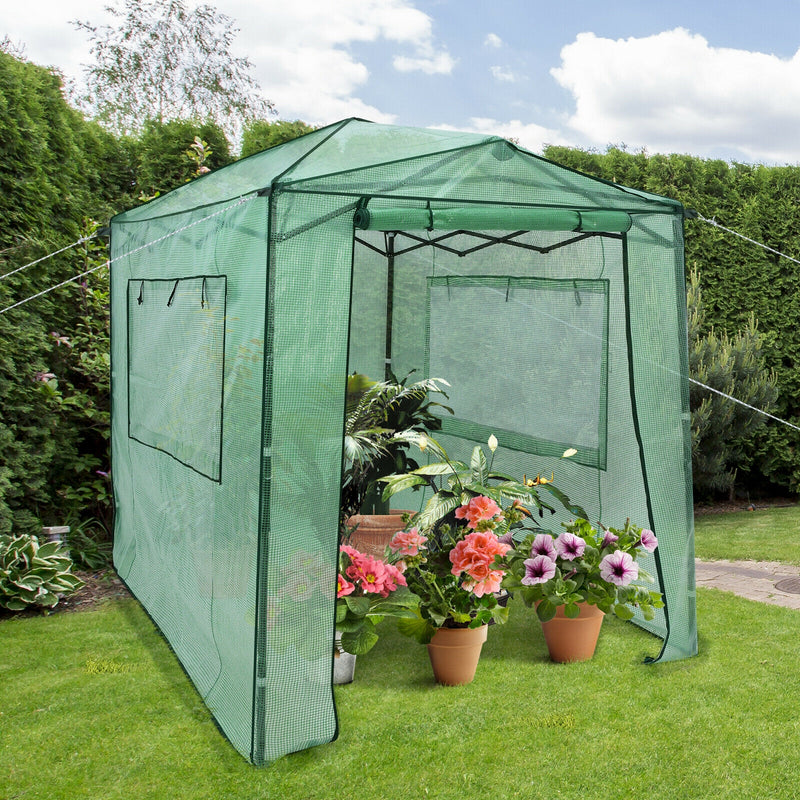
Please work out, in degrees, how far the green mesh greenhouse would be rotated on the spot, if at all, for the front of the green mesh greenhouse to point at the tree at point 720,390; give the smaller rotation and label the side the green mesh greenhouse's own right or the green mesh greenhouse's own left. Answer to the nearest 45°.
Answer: approximately 90° to the green mesh greenhouse's own left

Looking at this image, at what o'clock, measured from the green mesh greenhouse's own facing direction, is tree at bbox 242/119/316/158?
The tree is roughly at 7 o'clock from the green mesh greenhouse.

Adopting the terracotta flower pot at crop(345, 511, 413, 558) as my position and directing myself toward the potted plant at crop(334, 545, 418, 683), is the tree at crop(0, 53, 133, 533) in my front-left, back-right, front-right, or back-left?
back-right

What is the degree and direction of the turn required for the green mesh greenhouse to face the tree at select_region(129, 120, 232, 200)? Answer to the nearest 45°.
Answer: approximately 180°

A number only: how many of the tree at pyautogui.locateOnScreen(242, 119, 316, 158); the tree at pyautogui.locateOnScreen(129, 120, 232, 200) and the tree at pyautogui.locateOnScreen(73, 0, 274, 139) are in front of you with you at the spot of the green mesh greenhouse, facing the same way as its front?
0

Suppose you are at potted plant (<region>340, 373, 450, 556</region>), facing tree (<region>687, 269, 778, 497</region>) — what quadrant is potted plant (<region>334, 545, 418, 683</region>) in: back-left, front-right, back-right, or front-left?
back-right

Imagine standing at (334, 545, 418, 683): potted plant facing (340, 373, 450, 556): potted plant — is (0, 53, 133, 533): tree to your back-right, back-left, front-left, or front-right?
front-left

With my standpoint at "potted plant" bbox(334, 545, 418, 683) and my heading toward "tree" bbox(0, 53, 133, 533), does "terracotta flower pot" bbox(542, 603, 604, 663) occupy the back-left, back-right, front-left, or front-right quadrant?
back-right

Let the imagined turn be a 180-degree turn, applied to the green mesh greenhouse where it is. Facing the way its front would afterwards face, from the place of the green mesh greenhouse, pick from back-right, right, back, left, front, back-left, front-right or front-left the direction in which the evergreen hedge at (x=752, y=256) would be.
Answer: right

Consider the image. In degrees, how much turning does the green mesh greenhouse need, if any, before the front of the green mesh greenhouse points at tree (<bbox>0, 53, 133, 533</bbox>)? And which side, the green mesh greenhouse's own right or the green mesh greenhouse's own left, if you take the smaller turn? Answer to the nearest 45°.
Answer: approximately 180°
